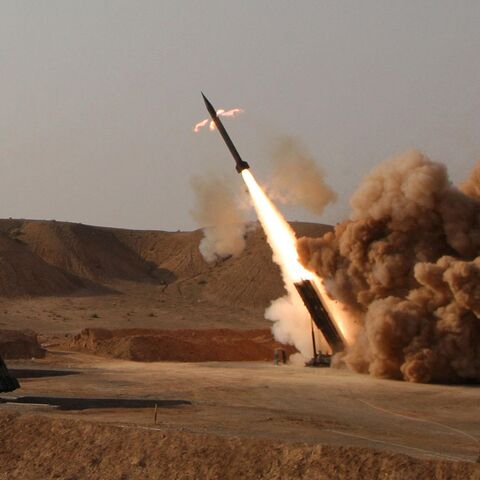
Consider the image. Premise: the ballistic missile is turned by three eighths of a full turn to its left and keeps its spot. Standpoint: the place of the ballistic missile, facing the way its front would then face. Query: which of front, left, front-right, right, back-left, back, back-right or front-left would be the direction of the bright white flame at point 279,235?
left

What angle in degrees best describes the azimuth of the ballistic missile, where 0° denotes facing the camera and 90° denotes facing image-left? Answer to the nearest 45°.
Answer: approximately 90°

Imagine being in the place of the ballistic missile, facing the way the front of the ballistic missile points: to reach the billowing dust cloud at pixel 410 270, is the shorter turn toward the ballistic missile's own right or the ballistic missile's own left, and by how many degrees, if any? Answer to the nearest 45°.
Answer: approximately 180°
